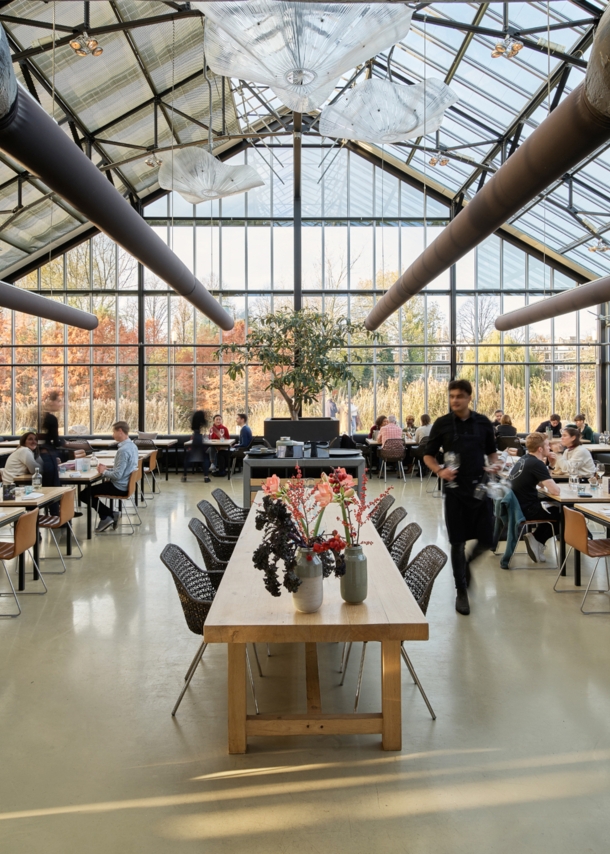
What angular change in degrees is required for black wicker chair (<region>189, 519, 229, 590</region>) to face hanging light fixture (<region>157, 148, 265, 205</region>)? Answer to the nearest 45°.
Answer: approximately 90° to its left

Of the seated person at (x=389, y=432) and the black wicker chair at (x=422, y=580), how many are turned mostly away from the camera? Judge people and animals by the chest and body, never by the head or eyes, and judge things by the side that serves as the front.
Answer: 1

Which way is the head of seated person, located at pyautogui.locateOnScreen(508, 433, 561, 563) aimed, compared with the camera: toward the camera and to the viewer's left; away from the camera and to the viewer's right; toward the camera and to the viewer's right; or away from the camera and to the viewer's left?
away from the camera and to the viewer's right

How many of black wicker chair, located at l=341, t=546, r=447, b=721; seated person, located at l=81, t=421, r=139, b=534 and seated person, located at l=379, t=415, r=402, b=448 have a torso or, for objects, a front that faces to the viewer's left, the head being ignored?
2

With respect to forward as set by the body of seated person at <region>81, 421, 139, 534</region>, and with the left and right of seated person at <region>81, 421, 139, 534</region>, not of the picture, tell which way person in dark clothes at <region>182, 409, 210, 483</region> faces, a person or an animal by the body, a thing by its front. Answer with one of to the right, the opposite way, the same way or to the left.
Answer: to the right

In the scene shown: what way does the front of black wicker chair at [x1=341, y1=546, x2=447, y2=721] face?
to the viewer's left

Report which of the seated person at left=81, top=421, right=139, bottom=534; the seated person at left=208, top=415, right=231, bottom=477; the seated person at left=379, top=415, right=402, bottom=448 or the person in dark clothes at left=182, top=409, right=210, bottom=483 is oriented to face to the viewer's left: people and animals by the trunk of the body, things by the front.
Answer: the seated person at left=81, top=421, right=139, bottom=534

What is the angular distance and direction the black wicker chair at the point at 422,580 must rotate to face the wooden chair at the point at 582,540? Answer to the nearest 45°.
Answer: approximately 135° to its right

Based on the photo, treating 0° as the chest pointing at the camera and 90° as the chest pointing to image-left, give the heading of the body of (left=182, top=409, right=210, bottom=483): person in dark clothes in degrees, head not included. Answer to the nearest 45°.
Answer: approximately 180°

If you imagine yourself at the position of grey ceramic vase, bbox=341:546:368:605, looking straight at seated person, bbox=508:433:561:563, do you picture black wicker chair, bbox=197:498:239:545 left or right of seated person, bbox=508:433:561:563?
left

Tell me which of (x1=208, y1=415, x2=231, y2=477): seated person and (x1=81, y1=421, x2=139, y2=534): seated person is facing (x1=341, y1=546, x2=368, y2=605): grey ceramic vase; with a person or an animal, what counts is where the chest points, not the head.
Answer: (x1=208, y1=415, x2=231, y2=477): seated person

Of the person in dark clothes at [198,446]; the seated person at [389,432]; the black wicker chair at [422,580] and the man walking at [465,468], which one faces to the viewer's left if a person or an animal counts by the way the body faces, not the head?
the black wicker chair

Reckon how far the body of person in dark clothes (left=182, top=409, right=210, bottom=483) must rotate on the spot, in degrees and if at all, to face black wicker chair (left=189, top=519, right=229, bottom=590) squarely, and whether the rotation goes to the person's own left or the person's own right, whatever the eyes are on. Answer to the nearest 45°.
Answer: approximately 180°
